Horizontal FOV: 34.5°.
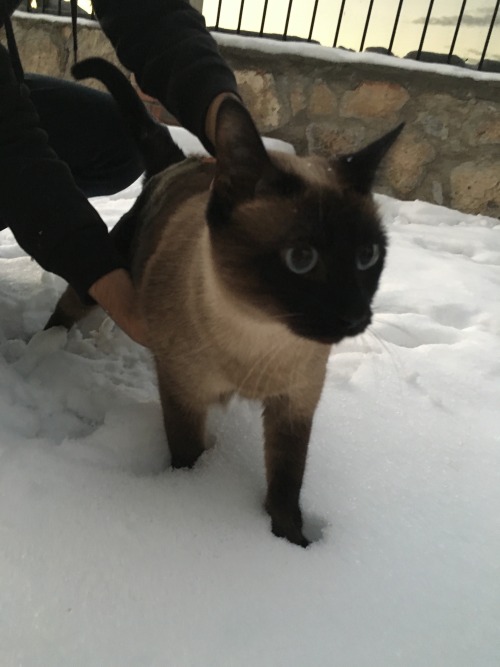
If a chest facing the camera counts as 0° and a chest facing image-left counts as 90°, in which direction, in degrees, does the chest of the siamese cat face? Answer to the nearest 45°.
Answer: approximately 315°

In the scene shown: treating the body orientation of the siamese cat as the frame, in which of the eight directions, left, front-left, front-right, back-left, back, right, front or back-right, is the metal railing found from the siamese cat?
back-left
